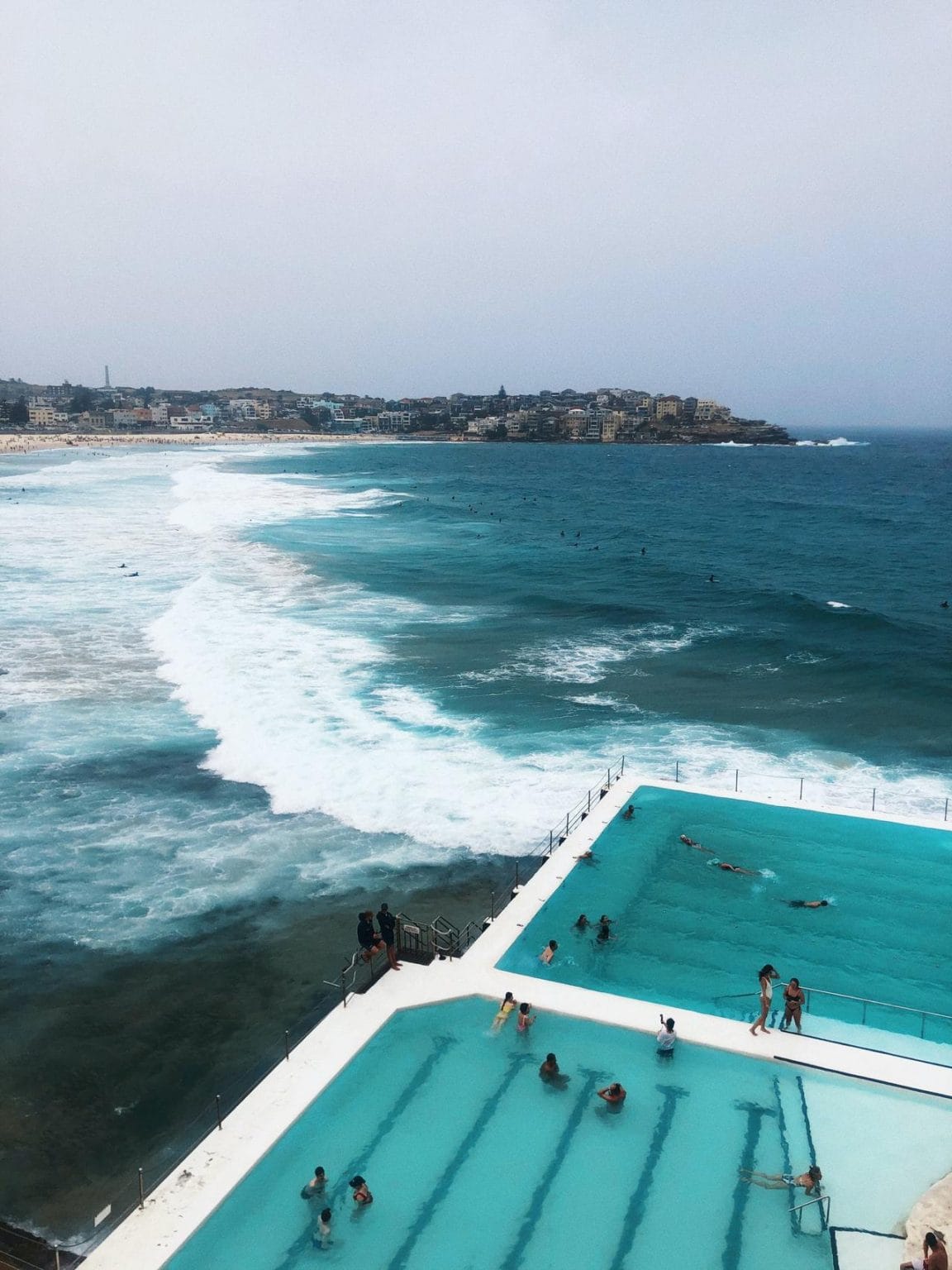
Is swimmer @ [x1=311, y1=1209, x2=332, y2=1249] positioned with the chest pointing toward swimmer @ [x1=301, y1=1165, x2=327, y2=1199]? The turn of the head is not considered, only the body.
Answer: yes

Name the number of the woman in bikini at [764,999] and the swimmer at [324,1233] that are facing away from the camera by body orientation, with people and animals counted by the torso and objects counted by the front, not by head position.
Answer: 1

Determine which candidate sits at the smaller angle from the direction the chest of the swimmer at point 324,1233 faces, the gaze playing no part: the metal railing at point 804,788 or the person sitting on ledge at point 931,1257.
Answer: the metal railing

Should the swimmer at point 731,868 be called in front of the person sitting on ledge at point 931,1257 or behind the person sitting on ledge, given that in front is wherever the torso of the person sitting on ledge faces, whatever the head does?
in front

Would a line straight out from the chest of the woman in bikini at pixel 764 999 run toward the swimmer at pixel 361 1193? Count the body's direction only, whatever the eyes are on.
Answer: no

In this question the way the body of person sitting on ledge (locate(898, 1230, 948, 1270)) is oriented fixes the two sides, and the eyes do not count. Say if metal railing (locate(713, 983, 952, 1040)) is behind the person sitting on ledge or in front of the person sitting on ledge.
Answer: in front

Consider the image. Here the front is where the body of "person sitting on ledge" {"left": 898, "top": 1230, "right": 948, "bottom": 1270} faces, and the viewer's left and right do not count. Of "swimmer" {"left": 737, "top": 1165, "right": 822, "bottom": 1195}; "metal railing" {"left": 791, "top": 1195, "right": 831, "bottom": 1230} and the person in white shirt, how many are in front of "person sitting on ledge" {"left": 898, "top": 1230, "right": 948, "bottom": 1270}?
3

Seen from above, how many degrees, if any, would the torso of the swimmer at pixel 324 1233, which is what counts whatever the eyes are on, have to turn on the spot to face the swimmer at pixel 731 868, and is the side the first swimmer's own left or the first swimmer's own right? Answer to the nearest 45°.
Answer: approximately 45° to the first swimmer's own right

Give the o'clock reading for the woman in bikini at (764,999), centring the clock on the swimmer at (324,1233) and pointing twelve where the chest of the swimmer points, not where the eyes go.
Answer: The woman in bikini is roughly at 2 o'clock from the swimmer.

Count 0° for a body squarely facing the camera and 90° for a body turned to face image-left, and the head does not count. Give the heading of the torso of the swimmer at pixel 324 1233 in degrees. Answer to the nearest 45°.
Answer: approximately 180°

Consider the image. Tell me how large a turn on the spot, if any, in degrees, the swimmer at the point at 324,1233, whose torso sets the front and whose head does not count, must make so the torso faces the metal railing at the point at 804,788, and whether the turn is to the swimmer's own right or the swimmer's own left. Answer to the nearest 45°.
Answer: approximately 45° to the swimmer's own right

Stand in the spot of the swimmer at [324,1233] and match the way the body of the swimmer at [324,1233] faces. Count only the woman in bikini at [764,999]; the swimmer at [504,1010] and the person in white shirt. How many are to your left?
0
